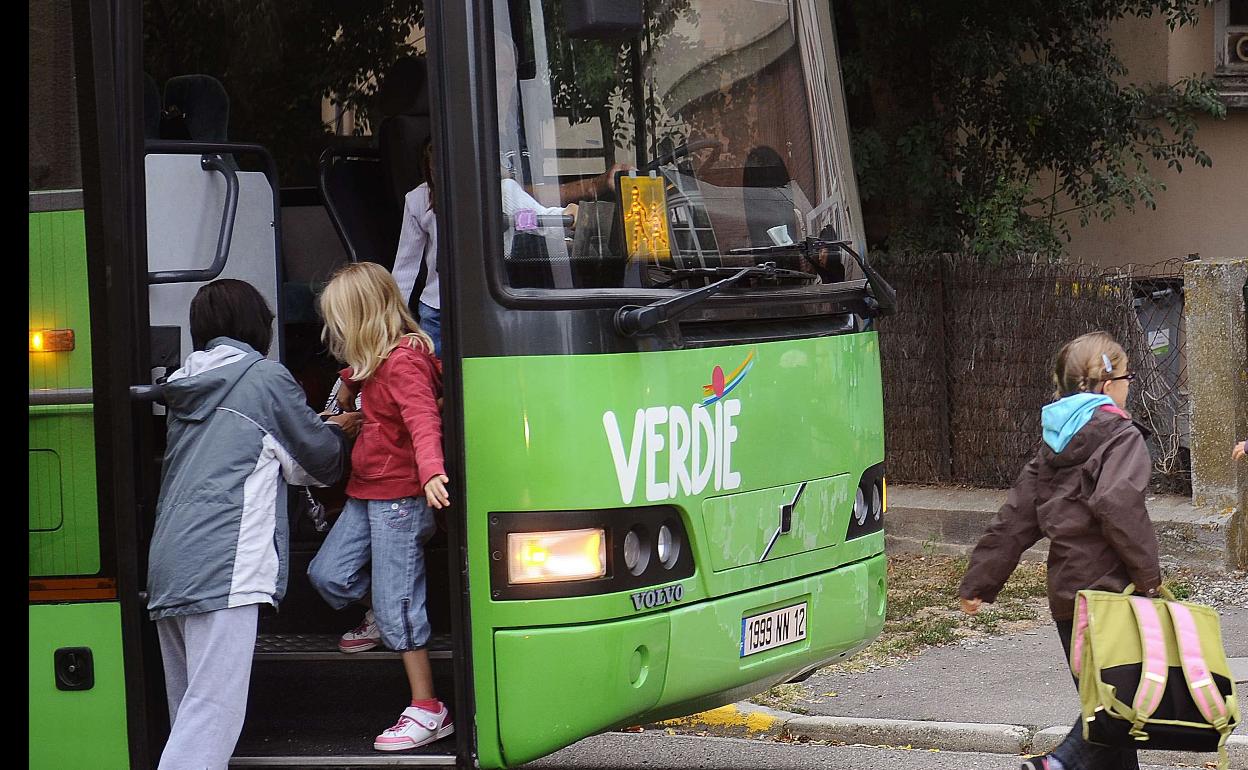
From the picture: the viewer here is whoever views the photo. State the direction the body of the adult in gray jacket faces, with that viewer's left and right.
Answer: facing away from the viewer and to the right of the viewer

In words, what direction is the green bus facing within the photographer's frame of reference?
facing the viewer and to the right of the viewer

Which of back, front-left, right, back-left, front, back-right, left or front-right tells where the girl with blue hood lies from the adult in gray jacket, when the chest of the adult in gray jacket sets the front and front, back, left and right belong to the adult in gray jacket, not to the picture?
front-right

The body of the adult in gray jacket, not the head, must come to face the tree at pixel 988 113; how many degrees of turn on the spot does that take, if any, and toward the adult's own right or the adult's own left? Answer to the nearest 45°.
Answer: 0° — they already face it

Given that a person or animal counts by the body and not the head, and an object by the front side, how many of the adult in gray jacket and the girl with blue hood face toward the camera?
0

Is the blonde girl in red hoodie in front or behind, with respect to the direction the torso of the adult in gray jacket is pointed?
in front

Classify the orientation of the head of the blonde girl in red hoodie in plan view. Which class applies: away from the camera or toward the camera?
away from the camera

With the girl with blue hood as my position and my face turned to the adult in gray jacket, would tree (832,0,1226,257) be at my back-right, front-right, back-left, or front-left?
back-right

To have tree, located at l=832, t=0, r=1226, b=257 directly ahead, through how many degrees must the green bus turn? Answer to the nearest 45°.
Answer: approximately 90° to its left

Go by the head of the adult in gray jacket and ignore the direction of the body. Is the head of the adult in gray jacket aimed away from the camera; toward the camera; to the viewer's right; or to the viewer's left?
away from the camera

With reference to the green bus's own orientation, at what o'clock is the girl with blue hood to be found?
The girl with blue hood is roughly at 10 o'clock from the green bus.
